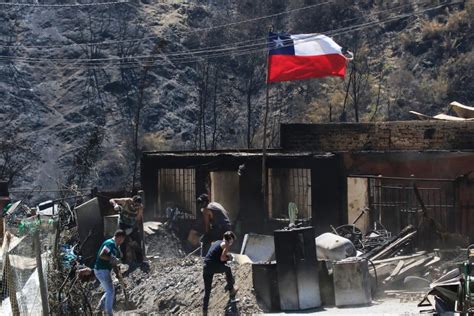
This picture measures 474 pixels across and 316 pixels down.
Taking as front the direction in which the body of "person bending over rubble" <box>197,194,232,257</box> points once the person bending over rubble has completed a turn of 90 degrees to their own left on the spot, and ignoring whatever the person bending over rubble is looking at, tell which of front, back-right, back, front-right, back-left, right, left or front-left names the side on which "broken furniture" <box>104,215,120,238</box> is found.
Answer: back-right

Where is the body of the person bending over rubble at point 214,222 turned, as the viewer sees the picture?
to the viewer's left

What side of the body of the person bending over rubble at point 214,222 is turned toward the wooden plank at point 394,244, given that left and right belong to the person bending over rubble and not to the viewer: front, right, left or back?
back

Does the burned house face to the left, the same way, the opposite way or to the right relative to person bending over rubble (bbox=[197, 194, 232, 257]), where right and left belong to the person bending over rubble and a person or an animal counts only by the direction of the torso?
to the left

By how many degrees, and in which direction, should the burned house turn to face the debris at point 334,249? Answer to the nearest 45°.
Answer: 0° — it already faces it

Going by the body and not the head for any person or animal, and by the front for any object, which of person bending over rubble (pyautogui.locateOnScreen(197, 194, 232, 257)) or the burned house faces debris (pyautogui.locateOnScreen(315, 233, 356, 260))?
the burned house
